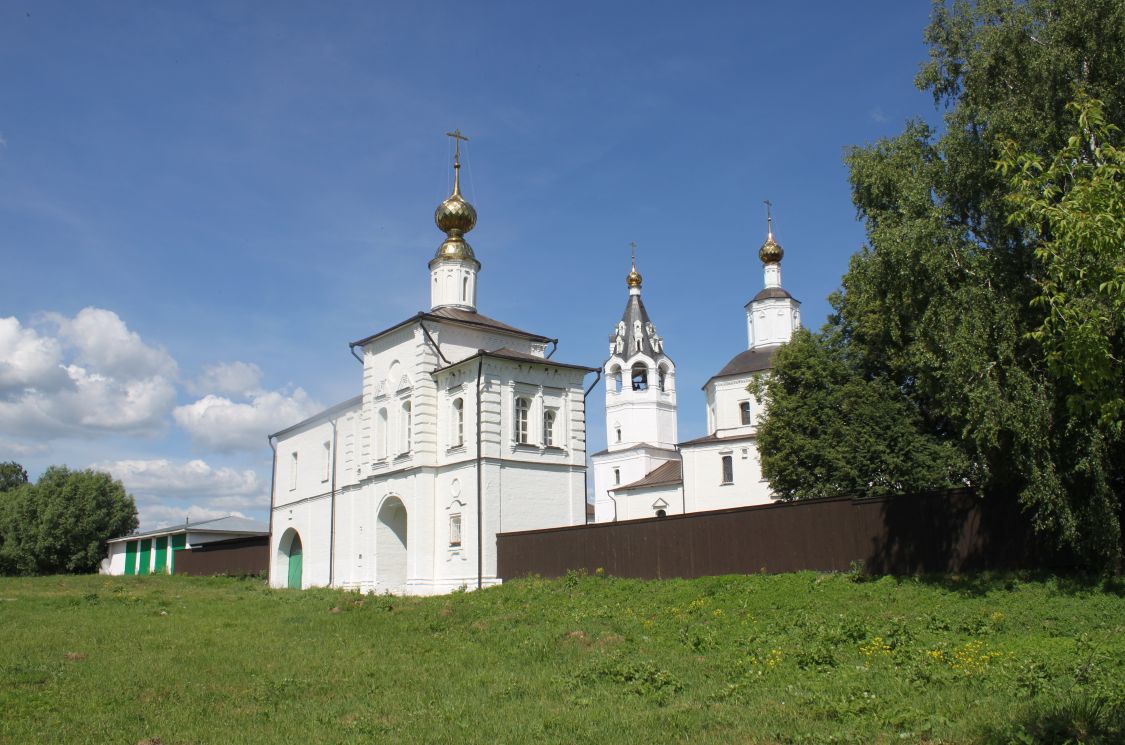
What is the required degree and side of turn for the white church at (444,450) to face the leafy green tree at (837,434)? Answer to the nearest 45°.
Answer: approximately 135° to its left

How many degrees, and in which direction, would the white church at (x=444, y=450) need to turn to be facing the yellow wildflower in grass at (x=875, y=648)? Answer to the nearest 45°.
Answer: approximately 45° to its left

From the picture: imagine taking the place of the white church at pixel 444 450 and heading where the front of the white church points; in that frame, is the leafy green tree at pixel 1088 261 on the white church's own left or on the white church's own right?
on the white church's own left

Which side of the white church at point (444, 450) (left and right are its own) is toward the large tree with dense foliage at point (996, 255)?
left

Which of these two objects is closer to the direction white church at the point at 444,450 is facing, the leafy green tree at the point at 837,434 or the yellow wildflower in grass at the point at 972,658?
the yellow wildflower in grass

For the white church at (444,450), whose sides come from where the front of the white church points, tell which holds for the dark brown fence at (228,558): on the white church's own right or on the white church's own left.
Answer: on the white church's own right

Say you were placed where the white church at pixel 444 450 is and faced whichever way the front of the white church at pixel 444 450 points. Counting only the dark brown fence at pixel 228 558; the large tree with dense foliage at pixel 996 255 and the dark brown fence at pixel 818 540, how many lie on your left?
2

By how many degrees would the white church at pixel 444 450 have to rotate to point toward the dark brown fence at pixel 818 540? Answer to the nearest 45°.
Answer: approximately 90° to its left

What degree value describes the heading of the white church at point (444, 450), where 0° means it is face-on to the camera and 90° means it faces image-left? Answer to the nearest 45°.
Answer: approximately 45°
